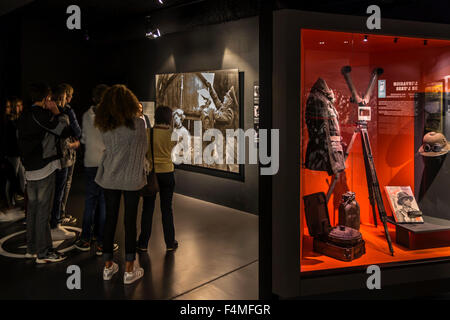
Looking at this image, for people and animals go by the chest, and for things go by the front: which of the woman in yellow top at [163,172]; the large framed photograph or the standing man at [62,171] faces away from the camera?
the woman in yellow top

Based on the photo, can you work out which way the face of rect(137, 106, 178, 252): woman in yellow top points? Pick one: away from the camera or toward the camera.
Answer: away from the camera

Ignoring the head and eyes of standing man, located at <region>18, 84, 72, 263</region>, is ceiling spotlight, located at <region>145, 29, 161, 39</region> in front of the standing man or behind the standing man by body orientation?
in front

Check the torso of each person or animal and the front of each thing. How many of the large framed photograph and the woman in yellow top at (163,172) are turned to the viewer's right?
0

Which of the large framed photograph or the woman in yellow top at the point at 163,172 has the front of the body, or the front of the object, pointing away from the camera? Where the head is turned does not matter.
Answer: the woman in yellow top

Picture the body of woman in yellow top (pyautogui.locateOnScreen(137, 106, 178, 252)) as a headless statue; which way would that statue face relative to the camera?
away from the camera

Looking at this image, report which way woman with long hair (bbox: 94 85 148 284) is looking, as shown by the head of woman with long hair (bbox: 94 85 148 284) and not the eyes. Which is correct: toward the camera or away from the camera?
away from the camera

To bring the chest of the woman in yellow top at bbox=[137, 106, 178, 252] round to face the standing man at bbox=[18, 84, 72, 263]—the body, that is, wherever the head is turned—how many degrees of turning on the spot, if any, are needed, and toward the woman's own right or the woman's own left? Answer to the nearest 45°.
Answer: approximately 90° to the woman's own left

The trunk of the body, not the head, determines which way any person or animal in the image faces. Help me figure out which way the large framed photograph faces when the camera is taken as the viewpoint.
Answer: facing the viewer and to the left of the viewer

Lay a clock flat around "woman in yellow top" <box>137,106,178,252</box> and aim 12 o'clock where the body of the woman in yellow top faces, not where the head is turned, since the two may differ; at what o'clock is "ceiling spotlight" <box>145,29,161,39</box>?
The ceiling spotlight is roughly at 12 o'clock from the woman in yellow top.

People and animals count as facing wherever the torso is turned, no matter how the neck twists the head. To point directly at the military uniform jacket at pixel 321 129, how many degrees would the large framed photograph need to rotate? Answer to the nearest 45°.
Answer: approximately 45° to its left

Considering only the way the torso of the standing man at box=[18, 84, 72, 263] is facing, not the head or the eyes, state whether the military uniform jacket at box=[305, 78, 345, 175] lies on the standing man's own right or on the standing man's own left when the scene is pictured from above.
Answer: on the standing man's own right
